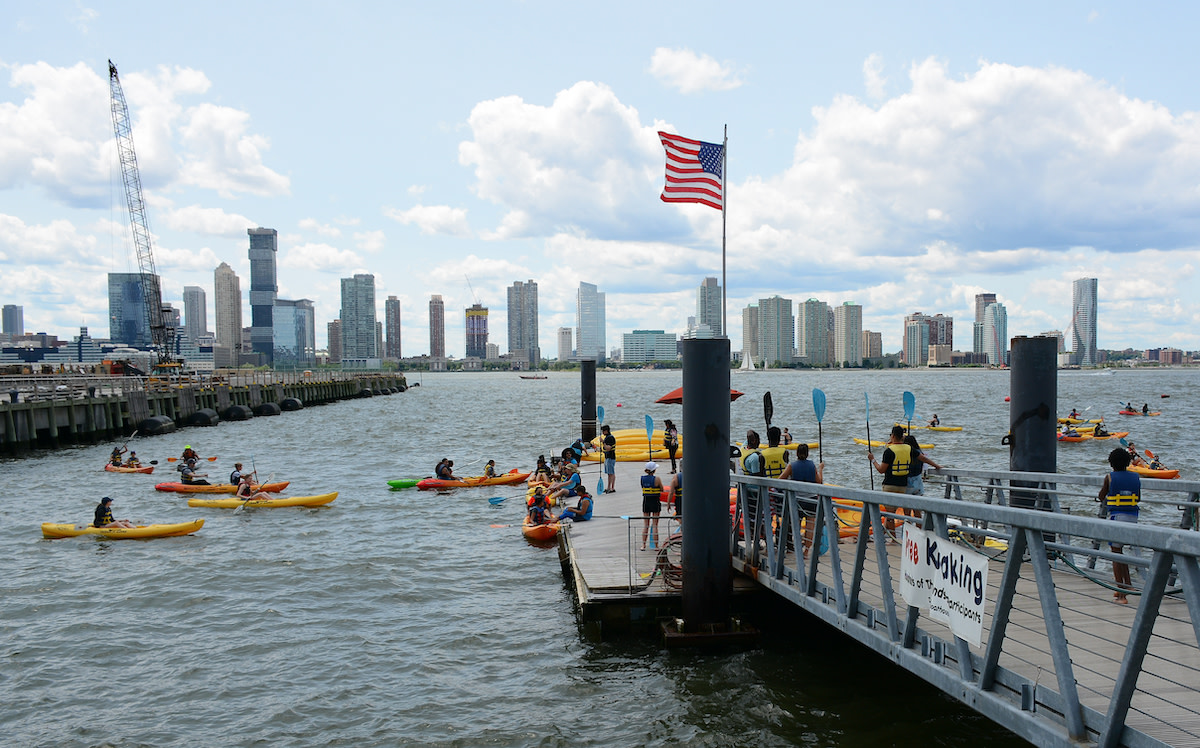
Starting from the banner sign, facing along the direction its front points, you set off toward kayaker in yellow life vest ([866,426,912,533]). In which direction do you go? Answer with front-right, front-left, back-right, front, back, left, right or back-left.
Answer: back-right

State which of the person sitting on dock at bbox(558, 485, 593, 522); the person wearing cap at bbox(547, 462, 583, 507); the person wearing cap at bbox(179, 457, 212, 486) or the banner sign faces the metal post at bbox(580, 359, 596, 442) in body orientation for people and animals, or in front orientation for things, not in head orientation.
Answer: the person wearing cap at bbox(179, 457, 212, 486)

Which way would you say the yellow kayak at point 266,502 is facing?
to the viewer's right

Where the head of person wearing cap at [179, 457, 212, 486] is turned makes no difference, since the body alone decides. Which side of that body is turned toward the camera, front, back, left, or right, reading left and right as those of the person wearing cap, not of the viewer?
right

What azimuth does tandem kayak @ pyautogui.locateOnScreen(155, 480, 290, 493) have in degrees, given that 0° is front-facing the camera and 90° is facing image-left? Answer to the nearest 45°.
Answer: approximately 270°

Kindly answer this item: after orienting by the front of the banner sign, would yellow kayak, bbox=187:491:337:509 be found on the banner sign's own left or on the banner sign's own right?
on the banner sign's own right

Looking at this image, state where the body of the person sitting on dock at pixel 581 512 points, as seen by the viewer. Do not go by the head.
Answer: to the viewer's left

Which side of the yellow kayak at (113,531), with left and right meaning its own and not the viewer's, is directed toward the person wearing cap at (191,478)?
left

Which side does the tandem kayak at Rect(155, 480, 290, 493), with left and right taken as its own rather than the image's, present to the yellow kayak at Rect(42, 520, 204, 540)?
right

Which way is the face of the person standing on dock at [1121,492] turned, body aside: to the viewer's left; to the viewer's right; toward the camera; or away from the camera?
away from the camera

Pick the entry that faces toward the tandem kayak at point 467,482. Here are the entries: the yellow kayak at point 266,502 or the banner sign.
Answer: the yellow kayak
